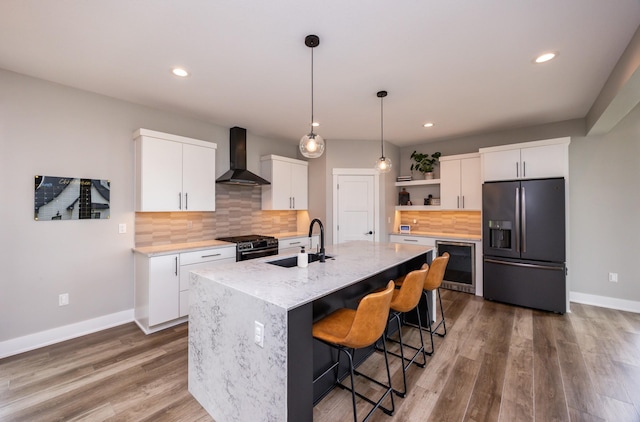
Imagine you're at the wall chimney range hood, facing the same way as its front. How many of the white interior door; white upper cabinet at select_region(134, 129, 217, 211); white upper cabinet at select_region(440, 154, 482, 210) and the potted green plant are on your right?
1

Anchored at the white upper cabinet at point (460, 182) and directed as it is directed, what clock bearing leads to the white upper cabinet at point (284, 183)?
the white upper cabinet at point (284, 183) is roughly at 2 o'clock from the white upper cabinet at point (460, 182).

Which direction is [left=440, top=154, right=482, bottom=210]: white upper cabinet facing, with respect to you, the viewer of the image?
facing the viewer

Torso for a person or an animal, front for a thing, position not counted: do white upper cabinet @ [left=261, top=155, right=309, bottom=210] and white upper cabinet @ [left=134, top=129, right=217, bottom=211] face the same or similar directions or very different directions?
same or similar directions

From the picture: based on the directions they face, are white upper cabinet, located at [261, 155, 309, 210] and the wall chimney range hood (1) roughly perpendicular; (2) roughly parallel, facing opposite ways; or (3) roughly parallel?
roughly parallel

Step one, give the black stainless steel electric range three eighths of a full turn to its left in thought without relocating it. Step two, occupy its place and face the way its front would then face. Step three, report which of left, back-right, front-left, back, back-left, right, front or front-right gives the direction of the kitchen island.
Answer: back

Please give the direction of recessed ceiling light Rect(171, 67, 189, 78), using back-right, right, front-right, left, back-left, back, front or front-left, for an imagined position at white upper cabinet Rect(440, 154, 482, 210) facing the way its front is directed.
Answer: front-right

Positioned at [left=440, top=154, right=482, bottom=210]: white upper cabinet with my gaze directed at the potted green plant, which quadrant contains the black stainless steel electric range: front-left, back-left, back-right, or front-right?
front-left

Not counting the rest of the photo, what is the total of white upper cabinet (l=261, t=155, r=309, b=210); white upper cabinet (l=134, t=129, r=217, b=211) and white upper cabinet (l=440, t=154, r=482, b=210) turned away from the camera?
0

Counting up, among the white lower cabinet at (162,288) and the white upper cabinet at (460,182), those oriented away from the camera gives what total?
0

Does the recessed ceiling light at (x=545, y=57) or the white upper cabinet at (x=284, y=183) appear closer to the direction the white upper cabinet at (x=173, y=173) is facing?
the recessed ceiling light

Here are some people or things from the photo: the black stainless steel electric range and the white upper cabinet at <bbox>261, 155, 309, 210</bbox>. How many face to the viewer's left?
0

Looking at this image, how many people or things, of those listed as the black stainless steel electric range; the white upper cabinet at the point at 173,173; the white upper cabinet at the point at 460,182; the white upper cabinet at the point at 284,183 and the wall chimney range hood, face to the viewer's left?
0

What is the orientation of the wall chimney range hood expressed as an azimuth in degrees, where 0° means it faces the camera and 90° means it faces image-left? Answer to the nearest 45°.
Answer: approximately 315°

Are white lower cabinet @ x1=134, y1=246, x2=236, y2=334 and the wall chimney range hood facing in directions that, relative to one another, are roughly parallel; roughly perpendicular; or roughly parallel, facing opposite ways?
roughly parallel

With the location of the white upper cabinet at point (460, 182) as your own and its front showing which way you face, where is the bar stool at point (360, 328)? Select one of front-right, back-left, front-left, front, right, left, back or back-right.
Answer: front

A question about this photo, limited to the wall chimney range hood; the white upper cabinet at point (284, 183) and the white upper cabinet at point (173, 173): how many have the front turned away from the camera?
0

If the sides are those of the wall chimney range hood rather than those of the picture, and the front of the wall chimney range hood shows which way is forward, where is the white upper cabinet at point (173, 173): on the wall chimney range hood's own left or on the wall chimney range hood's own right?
on the wall chimney range hood's own right

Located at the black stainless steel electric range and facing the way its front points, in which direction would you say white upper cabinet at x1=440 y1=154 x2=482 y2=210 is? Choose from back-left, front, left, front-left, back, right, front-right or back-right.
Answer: front-left

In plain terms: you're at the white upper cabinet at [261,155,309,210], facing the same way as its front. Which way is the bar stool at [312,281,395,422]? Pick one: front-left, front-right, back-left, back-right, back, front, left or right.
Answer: front-right
